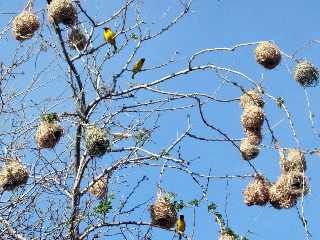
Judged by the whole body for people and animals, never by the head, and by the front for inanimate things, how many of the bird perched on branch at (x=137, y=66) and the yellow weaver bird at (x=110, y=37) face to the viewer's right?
1

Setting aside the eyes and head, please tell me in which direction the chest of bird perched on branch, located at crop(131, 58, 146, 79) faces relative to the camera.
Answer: to the viewer's right

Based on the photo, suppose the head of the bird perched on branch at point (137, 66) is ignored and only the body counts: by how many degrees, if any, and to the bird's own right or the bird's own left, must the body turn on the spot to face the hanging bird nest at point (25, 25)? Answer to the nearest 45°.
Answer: approximately 180°

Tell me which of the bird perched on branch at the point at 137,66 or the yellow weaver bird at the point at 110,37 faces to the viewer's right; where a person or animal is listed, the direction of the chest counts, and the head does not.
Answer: the bird perched on branch

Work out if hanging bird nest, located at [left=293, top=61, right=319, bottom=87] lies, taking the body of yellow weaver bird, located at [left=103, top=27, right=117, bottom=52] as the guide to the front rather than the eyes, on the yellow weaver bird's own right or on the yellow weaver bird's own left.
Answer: on the yellow weaver bird's own left

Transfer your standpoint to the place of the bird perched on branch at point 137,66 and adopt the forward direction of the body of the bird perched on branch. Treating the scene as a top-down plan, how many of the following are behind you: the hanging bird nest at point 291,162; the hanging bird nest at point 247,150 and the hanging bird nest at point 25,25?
1

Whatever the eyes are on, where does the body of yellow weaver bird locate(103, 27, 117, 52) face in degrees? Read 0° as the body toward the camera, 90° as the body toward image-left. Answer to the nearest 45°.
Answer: approximately 45°
